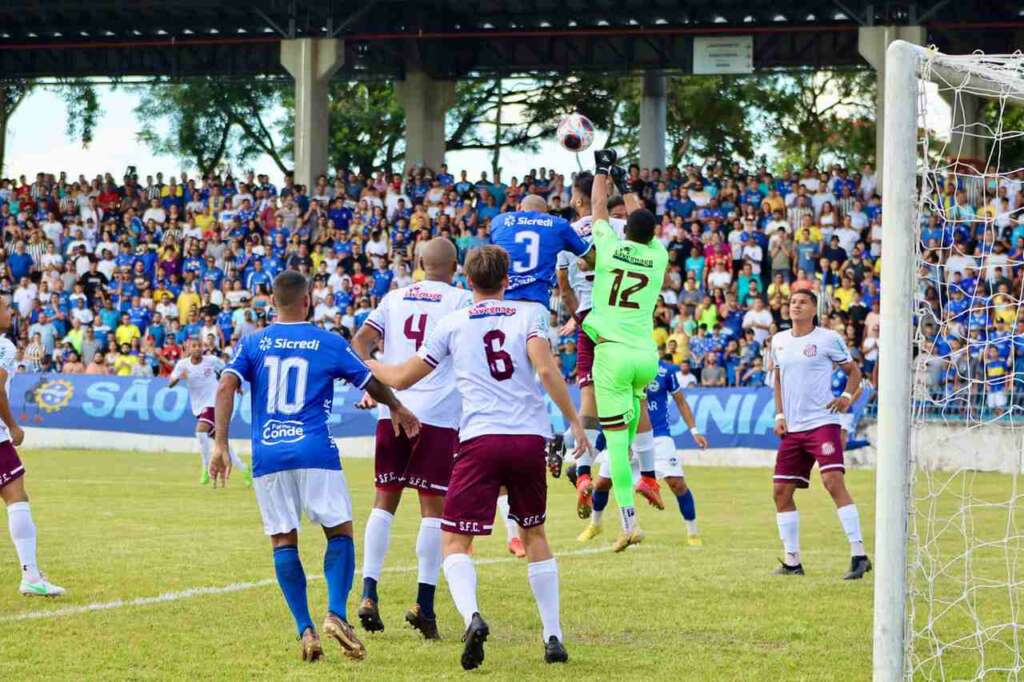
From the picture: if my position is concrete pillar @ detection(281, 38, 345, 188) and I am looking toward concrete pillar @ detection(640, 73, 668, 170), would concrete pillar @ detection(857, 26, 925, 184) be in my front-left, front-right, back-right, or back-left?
front-right

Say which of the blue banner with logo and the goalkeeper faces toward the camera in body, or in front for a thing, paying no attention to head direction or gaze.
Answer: the blue banner with logo

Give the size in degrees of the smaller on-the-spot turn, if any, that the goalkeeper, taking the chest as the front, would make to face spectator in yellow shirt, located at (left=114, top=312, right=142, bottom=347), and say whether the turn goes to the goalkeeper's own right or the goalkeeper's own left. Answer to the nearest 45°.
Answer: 0° — they already face them

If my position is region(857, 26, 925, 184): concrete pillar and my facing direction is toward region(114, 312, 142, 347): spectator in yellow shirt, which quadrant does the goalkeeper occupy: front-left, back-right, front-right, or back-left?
front-left

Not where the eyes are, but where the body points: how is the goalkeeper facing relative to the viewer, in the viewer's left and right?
facing away from the viewer and to the left of the viewer

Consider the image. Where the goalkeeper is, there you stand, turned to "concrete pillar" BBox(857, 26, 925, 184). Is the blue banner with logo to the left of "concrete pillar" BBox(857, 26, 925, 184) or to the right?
left

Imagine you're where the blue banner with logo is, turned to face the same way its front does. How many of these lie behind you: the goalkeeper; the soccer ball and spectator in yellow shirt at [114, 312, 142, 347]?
1

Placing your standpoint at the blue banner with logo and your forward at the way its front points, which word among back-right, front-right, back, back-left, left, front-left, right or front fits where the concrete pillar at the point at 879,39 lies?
left

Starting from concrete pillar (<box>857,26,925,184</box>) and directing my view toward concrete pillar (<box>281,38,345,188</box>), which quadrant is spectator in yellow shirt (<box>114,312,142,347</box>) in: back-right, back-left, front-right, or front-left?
front-left

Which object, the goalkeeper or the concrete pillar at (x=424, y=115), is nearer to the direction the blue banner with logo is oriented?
the goalkeeper

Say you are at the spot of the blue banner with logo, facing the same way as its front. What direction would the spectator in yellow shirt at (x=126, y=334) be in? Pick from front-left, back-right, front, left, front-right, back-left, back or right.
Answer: back

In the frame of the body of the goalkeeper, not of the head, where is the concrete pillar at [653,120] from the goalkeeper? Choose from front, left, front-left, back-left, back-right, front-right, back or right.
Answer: front-right

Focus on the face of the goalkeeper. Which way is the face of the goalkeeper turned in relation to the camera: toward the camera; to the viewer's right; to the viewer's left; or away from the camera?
away from the camera

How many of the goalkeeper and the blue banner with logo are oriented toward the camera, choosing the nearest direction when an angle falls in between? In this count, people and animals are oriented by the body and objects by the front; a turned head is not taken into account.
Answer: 1

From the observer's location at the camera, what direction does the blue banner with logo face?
facing the viewer
